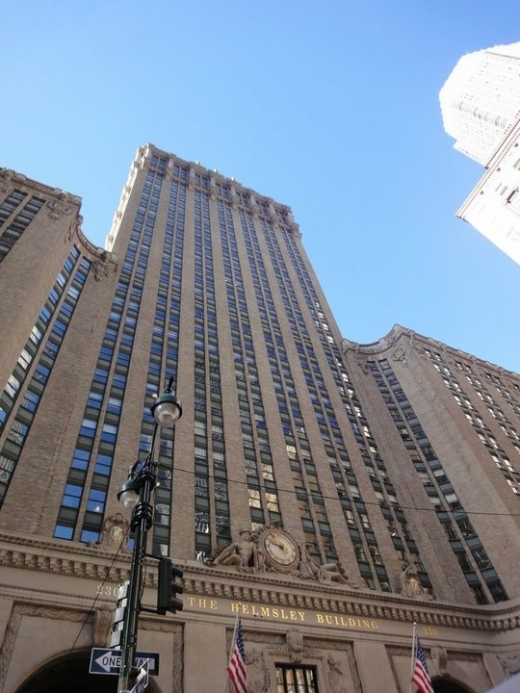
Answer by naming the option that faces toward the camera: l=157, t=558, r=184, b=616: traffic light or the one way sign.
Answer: the one way sign

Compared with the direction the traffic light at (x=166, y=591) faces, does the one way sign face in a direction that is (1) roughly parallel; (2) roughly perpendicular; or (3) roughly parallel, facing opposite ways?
roughly perpendicular

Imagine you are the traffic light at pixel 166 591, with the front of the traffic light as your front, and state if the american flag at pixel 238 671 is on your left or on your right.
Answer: on your left

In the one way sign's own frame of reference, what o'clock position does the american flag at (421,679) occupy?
The american flag is roughly at 8 o'clock from the one way sign.

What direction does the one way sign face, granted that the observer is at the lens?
facing the viewer

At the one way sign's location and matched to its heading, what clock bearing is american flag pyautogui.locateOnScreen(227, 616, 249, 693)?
The american flag is roughly at 7 o'clock from the one way sign.

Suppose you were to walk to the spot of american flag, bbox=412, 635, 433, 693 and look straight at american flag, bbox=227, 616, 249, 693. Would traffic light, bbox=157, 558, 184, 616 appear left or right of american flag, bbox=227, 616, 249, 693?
left
